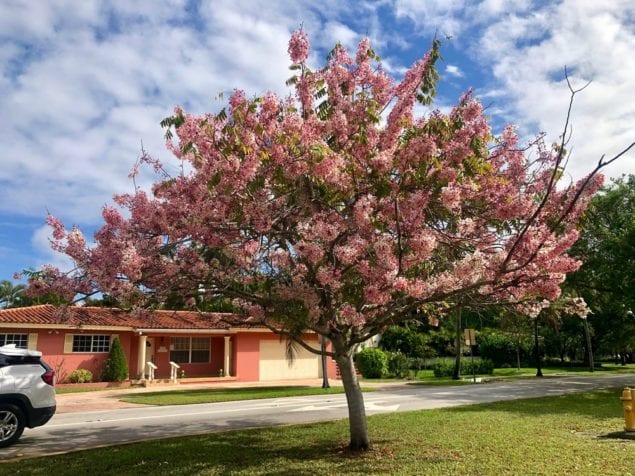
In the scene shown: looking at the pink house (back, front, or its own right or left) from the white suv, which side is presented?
front

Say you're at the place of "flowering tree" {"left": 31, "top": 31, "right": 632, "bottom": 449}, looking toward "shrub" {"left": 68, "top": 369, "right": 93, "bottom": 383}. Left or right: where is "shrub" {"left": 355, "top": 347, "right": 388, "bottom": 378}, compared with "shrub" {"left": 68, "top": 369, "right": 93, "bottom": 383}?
right

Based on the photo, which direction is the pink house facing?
toward the camera

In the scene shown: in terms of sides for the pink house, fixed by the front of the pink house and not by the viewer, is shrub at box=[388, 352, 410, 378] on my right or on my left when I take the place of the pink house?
on my left

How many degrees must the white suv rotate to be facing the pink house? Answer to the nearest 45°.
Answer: approximately 90° to its right

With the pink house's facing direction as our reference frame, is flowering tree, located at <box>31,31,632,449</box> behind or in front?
in front

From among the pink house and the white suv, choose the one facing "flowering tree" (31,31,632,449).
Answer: the pink house

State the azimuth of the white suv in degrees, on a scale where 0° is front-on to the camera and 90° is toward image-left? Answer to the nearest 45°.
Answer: approximately 90°

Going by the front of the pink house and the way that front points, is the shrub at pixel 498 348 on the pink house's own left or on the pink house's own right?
on the pink house's own left

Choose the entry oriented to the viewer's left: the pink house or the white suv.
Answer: the white suv
